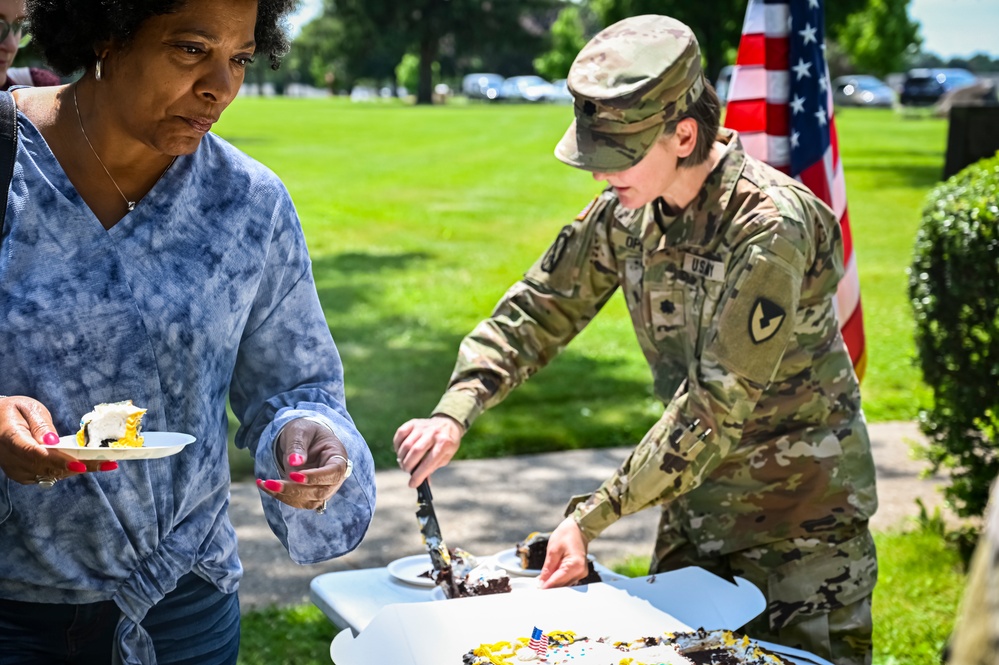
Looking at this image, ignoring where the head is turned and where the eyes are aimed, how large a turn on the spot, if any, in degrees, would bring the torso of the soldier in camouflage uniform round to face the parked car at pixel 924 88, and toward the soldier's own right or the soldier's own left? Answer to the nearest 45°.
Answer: approximately 135° to the soldier's own right

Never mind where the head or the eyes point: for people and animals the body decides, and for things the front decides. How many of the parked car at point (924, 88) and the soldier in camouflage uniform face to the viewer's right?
0

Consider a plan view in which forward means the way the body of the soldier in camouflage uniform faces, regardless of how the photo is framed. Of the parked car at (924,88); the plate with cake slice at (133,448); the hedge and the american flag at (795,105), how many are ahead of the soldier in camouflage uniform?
1

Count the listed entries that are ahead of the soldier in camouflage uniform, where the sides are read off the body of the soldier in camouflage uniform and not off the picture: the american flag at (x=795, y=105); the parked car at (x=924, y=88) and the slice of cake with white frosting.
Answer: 1

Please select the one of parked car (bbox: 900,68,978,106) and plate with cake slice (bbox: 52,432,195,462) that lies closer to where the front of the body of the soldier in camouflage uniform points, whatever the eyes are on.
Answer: the plate with cake slice

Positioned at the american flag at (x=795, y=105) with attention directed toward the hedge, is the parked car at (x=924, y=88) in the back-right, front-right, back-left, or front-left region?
front-left

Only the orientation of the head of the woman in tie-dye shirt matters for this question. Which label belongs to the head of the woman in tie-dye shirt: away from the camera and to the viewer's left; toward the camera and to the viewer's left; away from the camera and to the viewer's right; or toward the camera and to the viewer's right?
toward the camera and to the viewer's right

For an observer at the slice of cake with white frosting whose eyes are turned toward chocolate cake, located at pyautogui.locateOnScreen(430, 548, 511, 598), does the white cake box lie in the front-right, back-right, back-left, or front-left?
front-right

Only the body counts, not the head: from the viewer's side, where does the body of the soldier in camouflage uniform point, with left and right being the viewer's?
facing the viewer and to the left of the viewer

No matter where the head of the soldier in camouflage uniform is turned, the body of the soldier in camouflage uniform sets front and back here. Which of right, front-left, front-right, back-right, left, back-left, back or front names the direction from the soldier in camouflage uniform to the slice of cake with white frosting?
front
